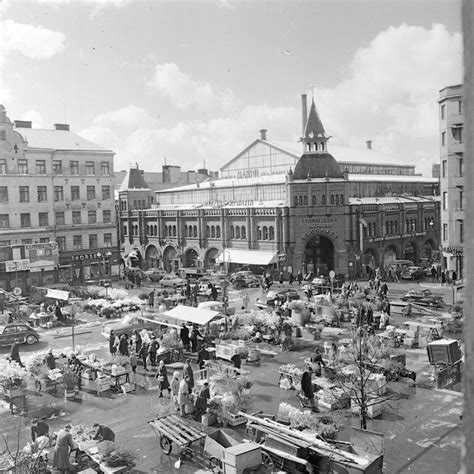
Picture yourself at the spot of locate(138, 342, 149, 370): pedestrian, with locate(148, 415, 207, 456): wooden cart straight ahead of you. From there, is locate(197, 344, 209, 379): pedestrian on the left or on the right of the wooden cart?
left

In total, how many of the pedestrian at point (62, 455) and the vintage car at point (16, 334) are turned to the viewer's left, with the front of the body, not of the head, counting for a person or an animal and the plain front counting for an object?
1

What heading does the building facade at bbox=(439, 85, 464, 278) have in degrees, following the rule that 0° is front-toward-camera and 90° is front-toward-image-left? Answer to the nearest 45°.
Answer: approximately 45°

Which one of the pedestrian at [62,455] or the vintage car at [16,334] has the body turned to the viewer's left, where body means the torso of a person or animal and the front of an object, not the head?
the vintage car

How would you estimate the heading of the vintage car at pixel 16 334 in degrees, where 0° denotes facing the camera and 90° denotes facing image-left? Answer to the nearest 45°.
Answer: approximately 90°

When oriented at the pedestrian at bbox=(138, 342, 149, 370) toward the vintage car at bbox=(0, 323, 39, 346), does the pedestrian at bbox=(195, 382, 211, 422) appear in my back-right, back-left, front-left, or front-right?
back-left

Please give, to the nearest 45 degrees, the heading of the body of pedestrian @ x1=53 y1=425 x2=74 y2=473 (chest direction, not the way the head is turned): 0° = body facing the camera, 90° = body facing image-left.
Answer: approximately 225°
